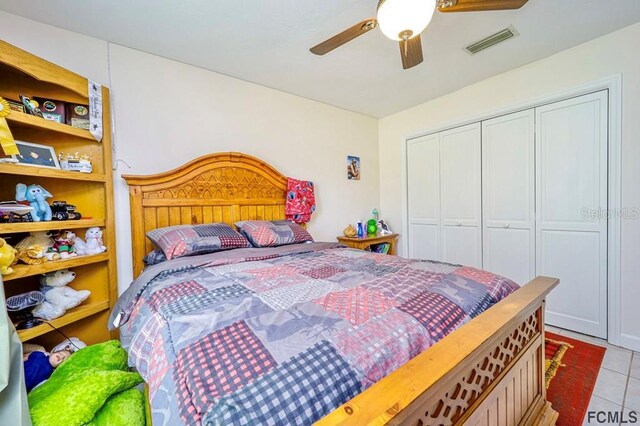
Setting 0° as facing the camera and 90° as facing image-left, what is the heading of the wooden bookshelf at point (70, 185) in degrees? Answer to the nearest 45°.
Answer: approximately 315°

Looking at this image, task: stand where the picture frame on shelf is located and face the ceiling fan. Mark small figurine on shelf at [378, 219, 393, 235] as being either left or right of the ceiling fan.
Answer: left

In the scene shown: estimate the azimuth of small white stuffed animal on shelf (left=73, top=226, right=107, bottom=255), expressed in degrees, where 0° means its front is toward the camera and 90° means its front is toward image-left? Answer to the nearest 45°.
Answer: approximately 315°

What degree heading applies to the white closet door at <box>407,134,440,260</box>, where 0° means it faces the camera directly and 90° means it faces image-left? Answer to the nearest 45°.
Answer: approximately 45°

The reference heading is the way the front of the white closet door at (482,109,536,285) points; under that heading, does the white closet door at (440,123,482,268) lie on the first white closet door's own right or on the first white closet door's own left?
on the first white closet door's own right
